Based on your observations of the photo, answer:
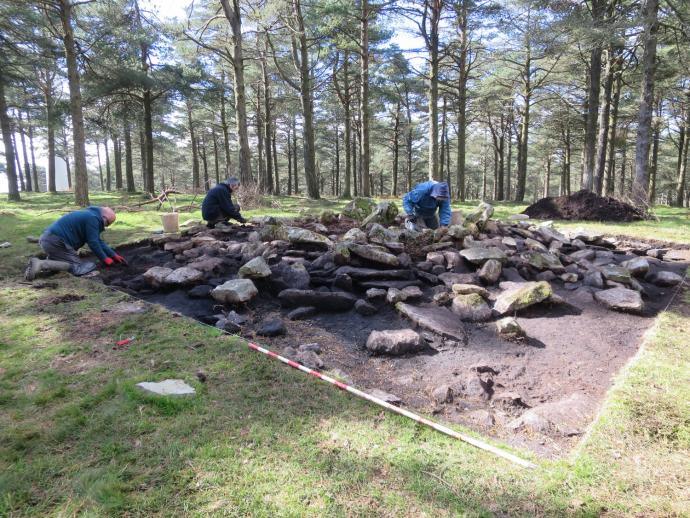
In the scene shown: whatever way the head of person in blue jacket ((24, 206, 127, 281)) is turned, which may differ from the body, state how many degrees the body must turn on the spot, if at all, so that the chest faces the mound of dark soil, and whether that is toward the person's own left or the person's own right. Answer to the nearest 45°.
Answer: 0° — they already face it

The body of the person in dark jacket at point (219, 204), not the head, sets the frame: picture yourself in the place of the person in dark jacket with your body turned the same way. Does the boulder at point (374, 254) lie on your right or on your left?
on your right

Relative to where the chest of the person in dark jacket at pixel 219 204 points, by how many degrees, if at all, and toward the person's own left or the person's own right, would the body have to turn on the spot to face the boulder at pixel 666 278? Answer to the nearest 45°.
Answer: approximately 45° to the person's own right

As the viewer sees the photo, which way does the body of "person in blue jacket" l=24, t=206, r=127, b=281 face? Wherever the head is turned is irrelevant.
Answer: to the viewer's right

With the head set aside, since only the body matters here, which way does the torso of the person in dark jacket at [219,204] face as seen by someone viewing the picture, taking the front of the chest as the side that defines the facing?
to the viewer's right

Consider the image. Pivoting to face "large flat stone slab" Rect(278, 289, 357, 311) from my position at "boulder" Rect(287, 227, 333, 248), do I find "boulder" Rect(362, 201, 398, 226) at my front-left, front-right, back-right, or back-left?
back-left

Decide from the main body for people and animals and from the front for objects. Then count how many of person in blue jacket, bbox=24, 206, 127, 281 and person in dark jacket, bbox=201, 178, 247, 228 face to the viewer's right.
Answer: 2

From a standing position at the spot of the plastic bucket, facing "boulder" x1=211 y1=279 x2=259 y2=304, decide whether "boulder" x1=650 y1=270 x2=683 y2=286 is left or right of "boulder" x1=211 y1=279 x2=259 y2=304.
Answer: left

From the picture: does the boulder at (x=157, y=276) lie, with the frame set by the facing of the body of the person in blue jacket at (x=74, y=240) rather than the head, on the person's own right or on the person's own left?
on the person's own right
